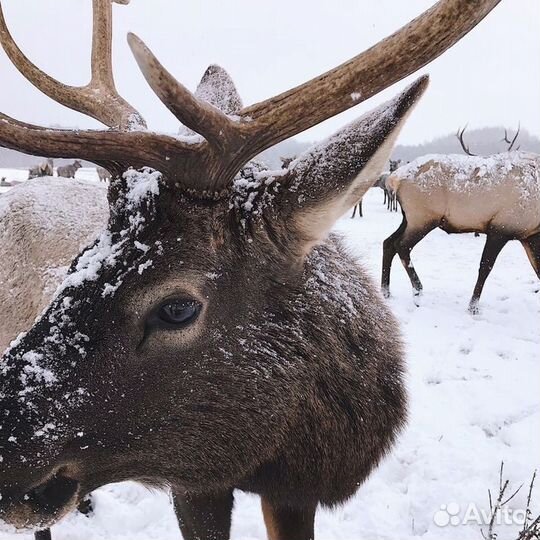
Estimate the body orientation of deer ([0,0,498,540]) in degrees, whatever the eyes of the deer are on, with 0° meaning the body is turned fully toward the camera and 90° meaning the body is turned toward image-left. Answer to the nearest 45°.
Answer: approximately 45°

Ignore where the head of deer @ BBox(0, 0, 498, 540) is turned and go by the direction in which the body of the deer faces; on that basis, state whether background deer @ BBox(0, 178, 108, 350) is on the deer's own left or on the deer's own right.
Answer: on the deer's own right

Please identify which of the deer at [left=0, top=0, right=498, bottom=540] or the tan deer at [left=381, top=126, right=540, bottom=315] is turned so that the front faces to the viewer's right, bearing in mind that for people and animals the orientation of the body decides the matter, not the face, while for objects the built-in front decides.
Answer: the tan deer

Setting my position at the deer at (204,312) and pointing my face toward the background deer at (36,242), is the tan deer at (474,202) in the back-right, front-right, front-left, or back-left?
front-right

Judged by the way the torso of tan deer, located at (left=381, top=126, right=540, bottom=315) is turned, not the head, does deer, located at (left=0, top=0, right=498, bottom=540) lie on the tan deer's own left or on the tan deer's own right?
on the tan deer's own right

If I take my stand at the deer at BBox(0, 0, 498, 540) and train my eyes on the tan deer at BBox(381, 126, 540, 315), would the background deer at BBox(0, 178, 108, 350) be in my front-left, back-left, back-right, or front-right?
front-left

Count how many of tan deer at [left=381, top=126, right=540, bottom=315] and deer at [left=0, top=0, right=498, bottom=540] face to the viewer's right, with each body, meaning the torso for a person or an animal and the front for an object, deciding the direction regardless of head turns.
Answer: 1

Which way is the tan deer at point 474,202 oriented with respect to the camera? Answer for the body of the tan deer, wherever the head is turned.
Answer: to the viewer's right

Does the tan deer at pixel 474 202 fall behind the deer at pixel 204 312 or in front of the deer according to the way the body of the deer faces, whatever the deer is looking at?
behind
